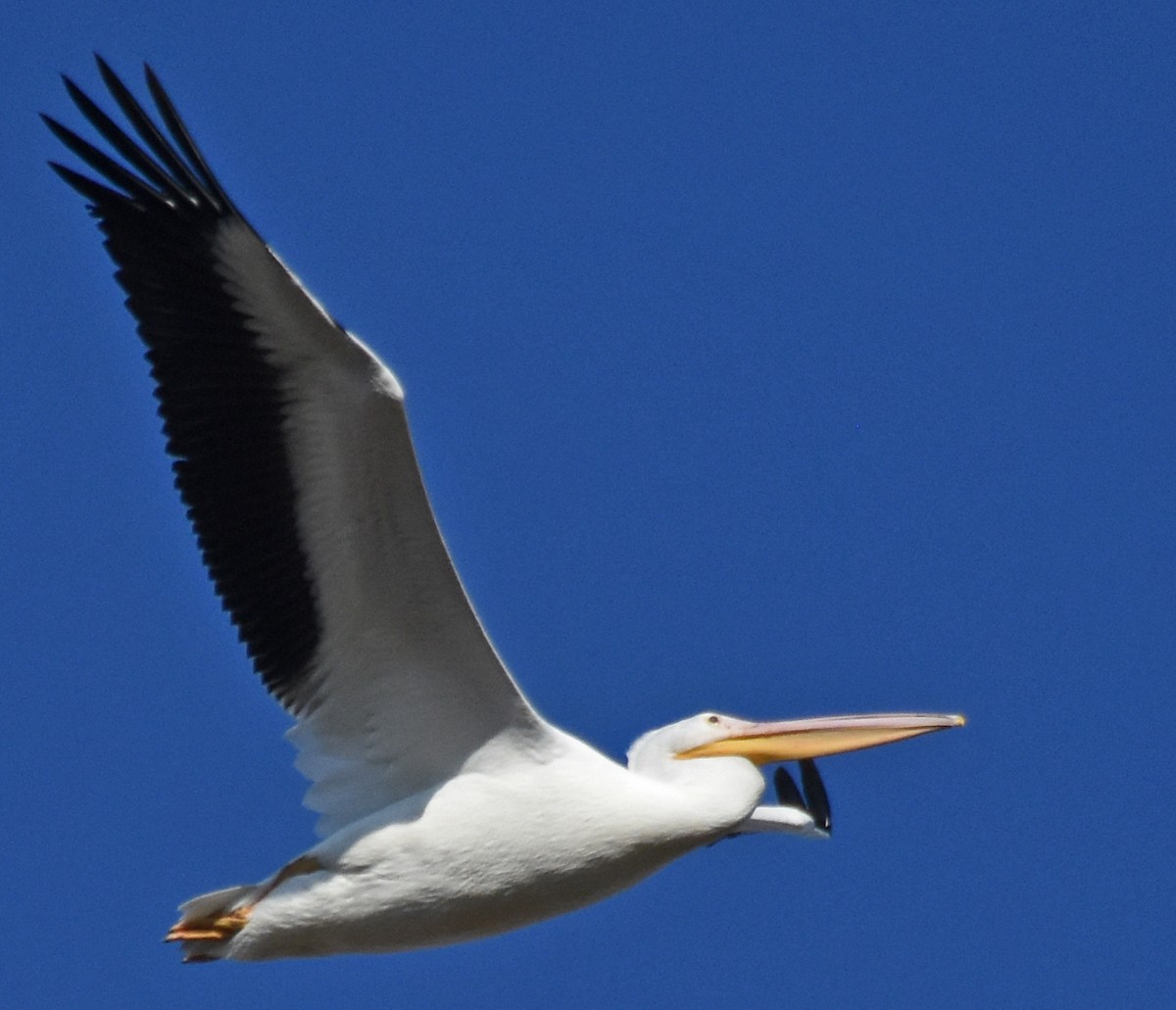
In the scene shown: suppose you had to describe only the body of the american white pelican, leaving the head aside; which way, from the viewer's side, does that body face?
to the viewer's right
